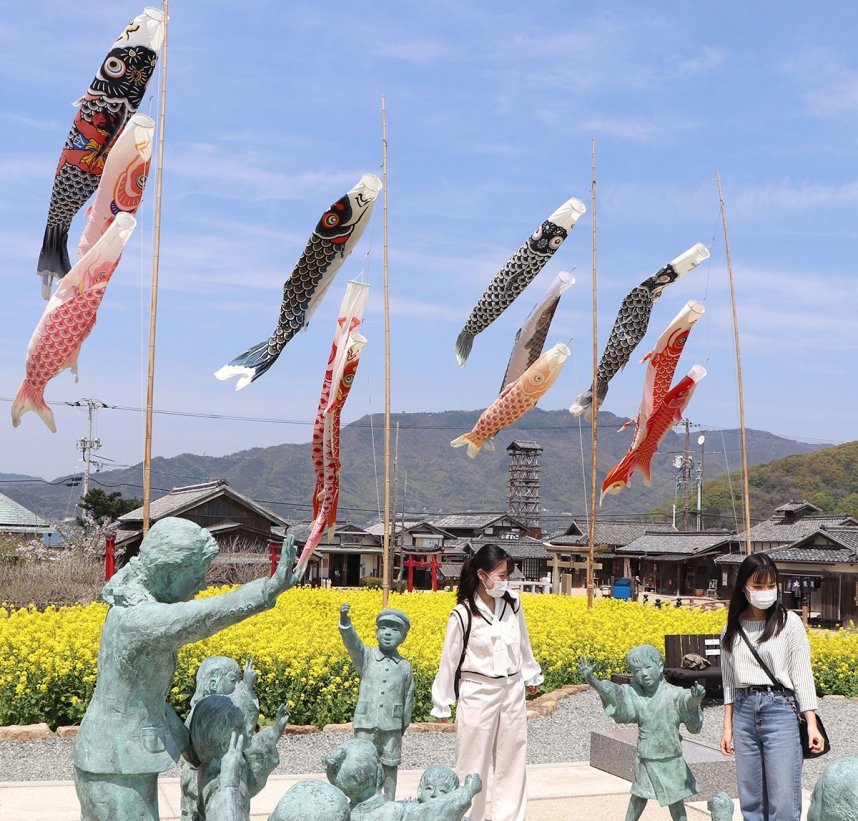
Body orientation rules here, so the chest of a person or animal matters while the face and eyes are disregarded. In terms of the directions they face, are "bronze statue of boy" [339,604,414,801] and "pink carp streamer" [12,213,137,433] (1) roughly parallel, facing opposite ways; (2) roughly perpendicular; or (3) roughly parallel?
roughly perpendicular

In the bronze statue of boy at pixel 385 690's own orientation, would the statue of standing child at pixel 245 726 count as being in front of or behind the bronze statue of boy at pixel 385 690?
in front

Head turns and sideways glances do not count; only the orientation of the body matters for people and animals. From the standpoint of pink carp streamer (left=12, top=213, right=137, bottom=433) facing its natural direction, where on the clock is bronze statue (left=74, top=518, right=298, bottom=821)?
The bronze statue is roughly at 3 o'clock from the pink carp streamer.

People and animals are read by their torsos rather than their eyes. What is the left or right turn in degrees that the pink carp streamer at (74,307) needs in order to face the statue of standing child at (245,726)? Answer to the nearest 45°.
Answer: approximately 90° to its right

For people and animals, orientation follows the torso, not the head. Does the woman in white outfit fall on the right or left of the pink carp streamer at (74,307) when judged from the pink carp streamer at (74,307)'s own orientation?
on its right

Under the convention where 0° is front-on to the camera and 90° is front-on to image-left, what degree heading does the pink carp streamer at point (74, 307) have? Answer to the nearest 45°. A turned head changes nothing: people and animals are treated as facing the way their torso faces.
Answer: approximately 270°

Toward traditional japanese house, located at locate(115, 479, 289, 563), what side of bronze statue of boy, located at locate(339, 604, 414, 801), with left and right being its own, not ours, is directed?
back

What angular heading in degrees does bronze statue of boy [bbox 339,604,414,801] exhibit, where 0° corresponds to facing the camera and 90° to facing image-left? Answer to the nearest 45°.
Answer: approximately 0°

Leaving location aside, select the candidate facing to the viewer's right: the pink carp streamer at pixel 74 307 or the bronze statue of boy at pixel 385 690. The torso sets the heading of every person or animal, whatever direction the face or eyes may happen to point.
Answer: the pink carp streamer
